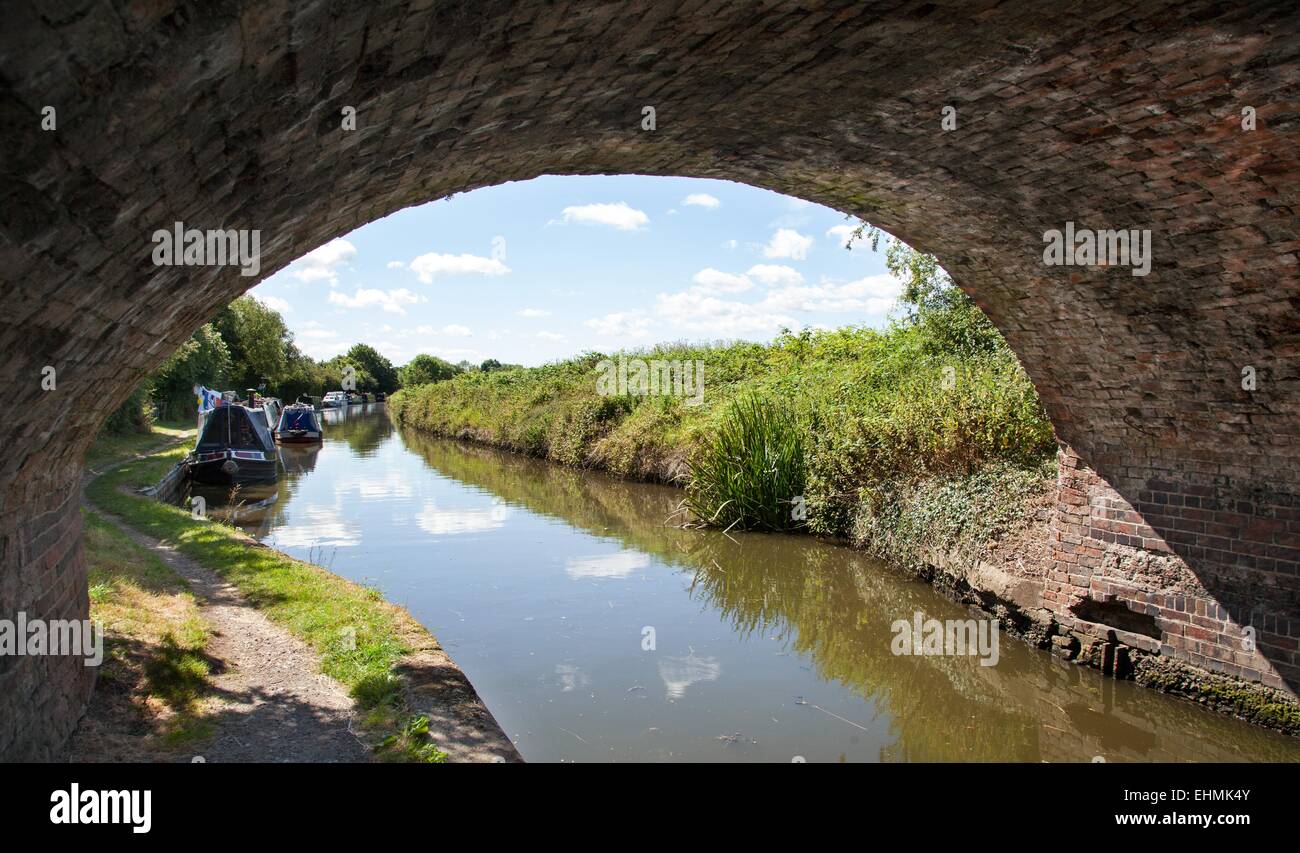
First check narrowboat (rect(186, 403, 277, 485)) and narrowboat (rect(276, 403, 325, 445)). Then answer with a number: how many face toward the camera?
2

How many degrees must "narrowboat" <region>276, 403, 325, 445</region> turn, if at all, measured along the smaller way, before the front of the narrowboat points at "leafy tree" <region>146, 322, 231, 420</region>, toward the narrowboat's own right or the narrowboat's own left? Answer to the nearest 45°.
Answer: approximately 135° to the narrowboat's own right

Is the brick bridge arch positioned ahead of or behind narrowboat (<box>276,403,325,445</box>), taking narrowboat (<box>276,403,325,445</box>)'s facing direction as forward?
ahead

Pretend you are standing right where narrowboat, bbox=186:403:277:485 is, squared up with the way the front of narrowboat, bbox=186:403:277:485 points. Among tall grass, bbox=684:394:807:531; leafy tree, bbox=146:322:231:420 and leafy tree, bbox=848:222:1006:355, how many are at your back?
1

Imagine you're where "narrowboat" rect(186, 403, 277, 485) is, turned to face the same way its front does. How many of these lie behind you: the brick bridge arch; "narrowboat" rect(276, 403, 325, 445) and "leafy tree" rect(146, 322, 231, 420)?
2

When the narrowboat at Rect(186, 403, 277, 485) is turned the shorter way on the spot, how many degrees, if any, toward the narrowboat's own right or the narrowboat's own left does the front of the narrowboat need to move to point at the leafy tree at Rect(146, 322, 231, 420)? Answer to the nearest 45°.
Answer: approximately 180°

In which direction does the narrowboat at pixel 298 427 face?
toward the camera

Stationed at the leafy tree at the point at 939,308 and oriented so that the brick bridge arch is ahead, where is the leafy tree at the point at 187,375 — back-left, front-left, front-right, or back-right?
back-right

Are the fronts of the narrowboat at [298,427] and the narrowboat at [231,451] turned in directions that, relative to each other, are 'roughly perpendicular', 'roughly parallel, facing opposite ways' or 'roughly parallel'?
roughly parallel

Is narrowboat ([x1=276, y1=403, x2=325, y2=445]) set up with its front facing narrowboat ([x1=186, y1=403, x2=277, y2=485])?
yes

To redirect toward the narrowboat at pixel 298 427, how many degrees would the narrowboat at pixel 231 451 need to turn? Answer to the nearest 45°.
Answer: approximately 180°
